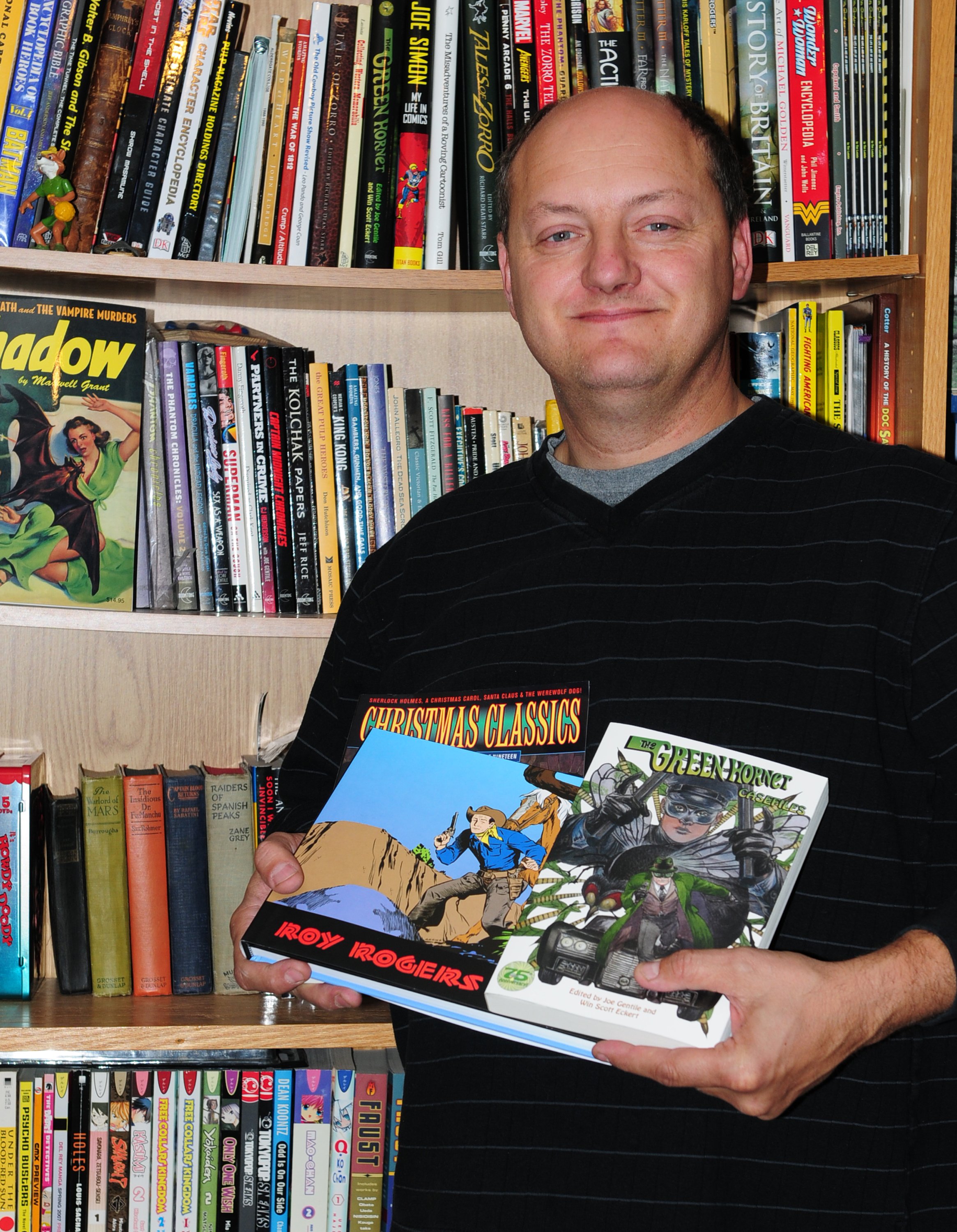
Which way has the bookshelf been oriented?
toward the camera

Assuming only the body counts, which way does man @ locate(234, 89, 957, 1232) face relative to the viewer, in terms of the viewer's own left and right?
facing the viewer

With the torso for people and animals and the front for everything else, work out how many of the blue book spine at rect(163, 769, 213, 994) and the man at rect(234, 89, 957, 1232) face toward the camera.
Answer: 2

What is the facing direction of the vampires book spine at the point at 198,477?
toward the camera

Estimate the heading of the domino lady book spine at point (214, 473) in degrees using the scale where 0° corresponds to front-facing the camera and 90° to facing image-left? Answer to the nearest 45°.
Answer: approximately 0°

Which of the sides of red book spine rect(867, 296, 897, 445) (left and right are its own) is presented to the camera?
front

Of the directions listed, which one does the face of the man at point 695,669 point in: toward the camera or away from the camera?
toward the camera

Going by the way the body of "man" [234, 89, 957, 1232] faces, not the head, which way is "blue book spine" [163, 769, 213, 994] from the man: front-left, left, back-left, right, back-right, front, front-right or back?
back-right

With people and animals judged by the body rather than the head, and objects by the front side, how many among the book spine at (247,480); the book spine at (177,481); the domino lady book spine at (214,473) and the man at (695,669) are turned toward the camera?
4

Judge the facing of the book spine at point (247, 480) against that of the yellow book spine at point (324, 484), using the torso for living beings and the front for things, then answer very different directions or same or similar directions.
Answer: same or similar directions
